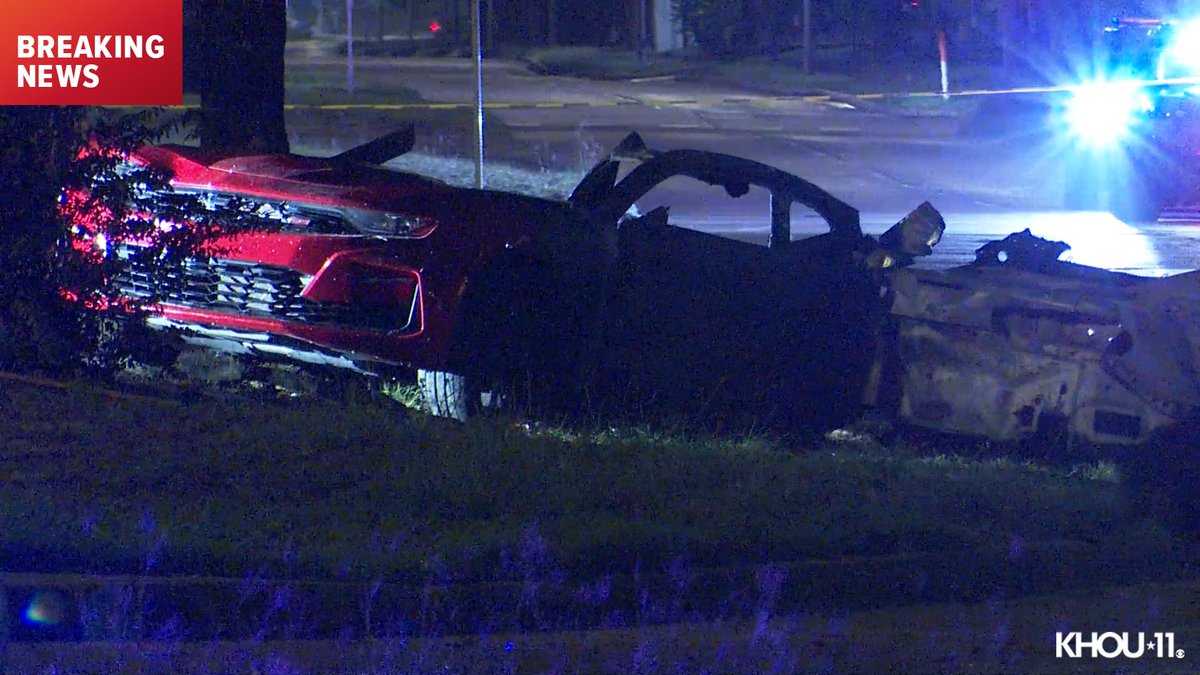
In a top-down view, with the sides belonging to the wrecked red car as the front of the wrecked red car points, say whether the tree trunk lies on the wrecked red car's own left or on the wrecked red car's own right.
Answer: on the wrecked red car's own right

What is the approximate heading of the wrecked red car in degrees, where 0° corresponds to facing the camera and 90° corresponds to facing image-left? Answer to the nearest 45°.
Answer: approximately 45°

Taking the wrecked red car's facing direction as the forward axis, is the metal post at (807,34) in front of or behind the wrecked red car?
behind

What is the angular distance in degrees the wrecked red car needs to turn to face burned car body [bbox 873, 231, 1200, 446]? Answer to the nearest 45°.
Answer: approximately 135° to its left
